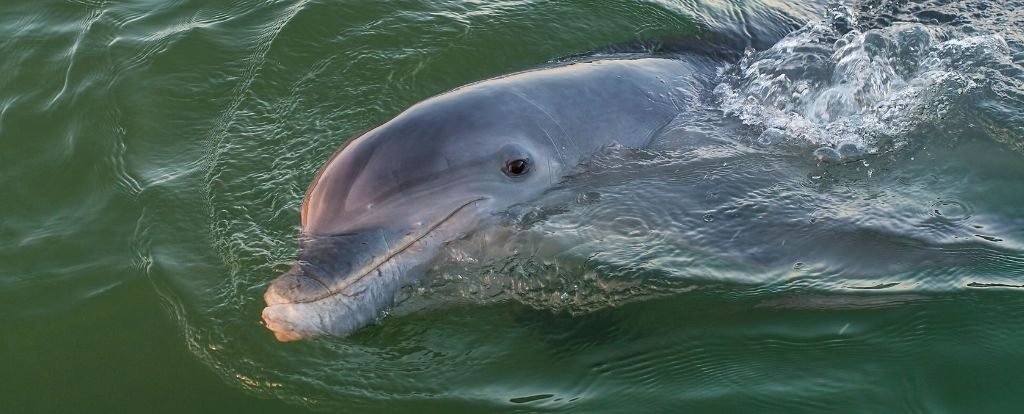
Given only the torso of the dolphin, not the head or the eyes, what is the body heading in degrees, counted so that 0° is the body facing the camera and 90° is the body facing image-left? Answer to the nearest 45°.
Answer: approximately 45°
